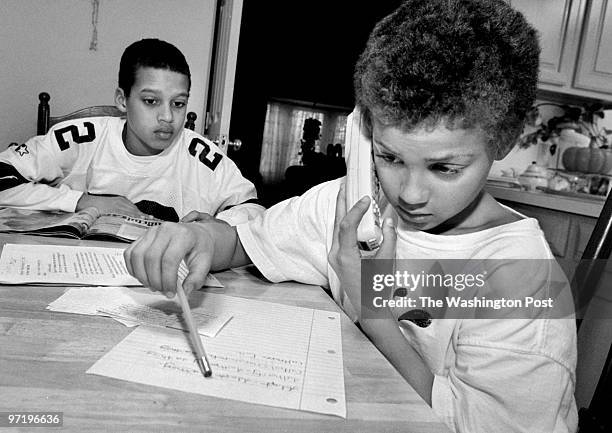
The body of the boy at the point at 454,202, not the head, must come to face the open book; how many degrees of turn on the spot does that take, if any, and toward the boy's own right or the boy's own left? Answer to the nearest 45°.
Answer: approximately 90° to the boy's own right

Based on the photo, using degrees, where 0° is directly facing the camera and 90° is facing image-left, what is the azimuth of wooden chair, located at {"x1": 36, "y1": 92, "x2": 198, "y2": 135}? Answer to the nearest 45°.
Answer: approximately 315°

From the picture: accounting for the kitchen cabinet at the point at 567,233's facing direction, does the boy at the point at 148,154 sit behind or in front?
in front

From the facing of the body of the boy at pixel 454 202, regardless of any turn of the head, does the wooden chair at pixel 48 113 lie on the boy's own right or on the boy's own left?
on the boy's own right

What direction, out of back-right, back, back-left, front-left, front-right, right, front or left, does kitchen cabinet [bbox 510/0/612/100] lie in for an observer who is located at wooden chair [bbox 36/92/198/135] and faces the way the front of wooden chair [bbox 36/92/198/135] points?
front-left

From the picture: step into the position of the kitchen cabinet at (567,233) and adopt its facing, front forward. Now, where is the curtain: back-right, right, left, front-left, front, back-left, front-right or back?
right

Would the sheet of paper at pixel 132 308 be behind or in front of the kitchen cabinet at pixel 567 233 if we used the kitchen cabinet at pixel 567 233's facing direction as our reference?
in front
